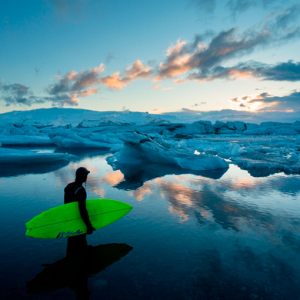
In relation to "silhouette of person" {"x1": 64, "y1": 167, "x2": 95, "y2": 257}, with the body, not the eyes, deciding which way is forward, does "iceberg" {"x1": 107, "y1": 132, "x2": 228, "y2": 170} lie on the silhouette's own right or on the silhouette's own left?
on the silhouette's own left

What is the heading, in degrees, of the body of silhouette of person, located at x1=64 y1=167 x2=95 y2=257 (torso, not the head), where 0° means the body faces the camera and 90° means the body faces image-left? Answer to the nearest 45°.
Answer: approximately 270°

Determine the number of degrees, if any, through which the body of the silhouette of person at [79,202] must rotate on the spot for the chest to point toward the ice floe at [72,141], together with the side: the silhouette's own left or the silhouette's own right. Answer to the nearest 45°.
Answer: approximately 90° to the silhouette's own left

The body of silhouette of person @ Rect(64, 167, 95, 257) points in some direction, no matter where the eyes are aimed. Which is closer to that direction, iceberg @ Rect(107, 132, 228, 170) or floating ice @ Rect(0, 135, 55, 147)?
the iceberg

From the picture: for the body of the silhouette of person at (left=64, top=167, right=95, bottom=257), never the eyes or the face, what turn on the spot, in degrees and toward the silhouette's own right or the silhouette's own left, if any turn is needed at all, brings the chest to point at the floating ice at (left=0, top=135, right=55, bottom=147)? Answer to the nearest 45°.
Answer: approximately 90° to the silhouette's own left

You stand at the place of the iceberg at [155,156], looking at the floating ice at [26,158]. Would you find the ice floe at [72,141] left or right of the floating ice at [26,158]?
right

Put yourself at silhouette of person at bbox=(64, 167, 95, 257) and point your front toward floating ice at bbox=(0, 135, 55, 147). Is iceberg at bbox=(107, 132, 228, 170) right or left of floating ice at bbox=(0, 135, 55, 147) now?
right

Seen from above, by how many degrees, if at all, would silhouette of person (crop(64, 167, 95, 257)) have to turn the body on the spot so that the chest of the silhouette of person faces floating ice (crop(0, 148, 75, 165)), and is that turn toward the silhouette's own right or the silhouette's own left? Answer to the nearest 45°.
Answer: approximately 90° to the silhouette's own left
